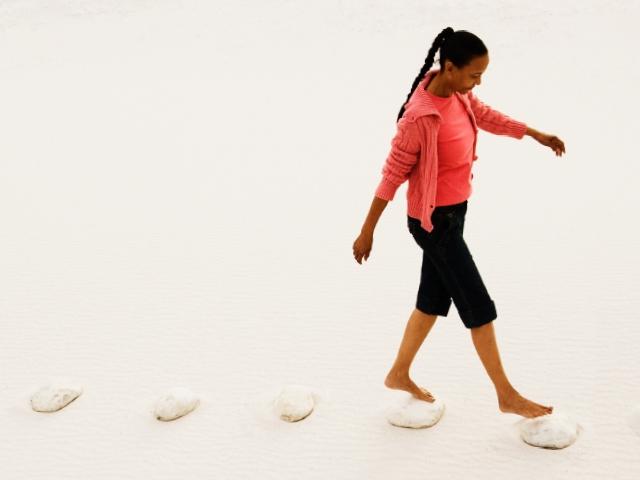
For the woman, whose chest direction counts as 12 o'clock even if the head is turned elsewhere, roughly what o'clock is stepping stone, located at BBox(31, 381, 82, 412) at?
The stepping stone is roughly at 5 o'clock from the woman.

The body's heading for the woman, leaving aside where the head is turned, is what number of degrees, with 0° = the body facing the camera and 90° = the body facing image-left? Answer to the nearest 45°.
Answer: approximately 315°
